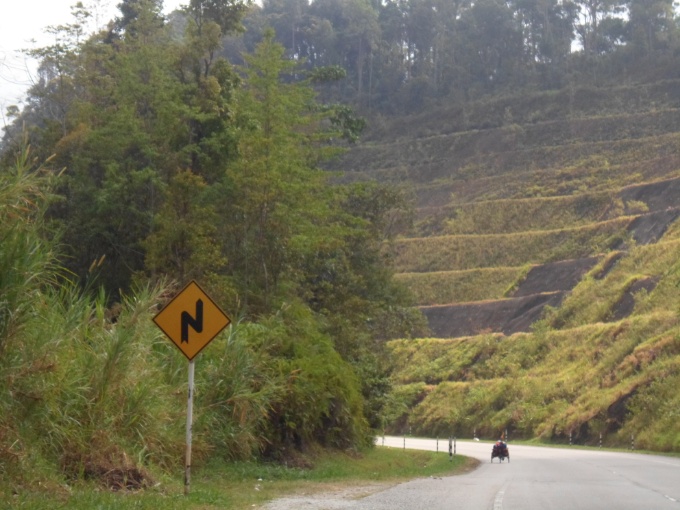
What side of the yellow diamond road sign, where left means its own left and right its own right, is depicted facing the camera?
front
